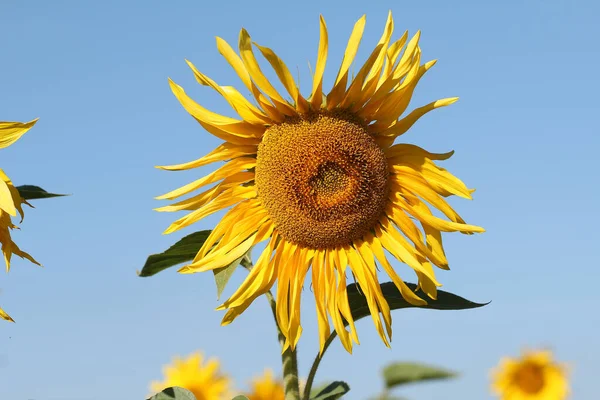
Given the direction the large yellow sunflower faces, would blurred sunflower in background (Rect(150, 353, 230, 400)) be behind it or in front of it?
behind

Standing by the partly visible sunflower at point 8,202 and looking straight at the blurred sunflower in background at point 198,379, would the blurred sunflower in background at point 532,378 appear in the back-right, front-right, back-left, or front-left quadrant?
front-right

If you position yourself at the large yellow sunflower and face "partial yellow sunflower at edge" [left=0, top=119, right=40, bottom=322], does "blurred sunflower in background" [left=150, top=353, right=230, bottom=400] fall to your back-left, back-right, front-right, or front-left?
front-right

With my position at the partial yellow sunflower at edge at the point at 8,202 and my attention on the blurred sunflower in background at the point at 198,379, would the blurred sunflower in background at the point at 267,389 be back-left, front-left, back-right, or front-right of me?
front-right

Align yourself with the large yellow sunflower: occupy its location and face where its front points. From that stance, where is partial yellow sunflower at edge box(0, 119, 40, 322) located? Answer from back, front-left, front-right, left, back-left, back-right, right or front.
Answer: right

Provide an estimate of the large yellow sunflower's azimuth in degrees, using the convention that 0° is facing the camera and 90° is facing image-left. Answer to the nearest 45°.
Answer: approximately 0°

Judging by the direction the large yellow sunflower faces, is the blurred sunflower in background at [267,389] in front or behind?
behind

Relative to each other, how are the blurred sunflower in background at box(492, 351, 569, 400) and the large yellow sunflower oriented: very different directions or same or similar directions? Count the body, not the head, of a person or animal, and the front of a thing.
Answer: same or similar directions

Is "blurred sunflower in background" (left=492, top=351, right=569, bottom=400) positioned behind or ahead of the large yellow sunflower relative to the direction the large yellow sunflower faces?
behind

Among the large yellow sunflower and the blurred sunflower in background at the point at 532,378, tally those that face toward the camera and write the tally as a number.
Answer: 2

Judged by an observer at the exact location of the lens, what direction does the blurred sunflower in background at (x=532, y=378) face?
facing the viewer

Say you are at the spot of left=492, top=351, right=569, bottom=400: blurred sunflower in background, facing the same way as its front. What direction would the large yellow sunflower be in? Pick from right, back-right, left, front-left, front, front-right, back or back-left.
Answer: front
